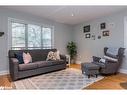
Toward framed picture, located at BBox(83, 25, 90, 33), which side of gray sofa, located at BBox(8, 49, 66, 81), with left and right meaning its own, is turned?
left

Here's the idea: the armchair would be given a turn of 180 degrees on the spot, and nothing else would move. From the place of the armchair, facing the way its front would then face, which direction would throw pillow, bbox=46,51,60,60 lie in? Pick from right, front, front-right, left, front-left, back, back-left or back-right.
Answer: back-left

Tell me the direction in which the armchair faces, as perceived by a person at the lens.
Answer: facing the viewer and to the left of the viewer

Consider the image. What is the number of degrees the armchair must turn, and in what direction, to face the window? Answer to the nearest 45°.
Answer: approximately 45° to its right

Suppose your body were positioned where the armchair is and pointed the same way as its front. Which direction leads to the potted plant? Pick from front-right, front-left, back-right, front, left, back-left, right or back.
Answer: right

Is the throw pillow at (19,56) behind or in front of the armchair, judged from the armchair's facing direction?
in front

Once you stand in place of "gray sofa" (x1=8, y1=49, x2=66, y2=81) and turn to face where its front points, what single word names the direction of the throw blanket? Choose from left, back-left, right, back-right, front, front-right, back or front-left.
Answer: front-left

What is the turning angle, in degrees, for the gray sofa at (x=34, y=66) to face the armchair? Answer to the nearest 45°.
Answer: approximately 45° to its left

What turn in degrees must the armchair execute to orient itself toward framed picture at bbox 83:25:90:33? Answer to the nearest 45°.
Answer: approximately 90° to its right

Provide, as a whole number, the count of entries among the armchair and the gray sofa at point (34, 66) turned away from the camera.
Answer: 0

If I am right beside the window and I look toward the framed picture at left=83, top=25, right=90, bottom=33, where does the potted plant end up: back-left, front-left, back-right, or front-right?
front-left

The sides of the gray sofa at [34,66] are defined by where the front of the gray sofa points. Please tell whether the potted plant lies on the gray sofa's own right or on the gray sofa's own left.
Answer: on the gray sofa's own left

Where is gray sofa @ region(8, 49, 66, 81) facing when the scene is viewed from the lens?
facing the viewer and to the right of the viewer
